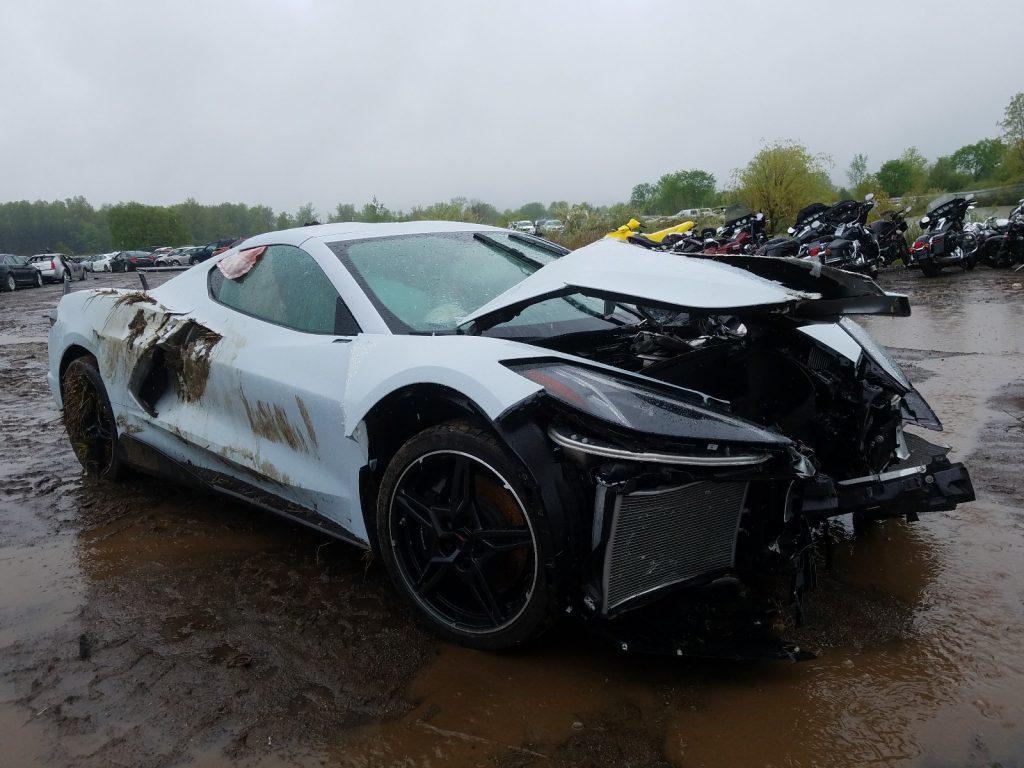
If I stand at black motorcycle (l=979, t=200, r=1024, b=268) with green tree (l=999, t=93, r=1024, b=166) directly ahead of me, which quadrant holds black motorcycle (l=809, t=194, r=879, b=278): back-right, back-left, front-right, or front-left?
back-left

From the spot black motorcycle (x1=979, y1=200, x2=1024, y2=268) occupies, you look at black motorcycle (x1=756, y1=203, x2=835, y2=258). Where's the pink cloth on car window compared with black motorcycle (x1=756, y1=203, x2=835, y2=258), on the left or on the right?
left

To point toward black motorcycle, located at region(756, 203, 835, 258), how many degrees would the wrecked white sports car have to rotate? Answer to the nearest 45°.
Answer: approximately 90° to its left

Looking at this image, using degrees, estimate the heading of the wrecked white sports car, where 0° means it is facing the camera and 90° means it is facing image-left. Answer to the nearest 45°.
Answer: approximately 315°

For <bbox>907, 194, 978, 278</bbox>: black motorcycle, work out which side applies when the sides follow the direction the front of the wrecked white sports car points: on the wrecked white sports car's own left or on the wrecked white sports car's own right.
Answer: on the wrecked white sports car's own left

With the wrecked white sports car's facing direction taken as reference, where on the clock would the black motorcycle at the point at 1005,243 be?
The black motorcycle is roughly at 9 o'clock from the wrecked white sports car.

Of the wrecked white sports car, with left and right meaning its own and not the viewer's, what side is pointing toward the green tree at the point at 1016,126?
left

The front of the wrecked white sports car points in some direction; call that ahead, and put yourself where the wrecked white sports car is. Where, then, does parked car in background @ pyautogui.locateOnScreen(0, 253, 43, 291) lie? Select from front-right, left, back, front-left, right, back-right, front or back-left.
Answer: back
